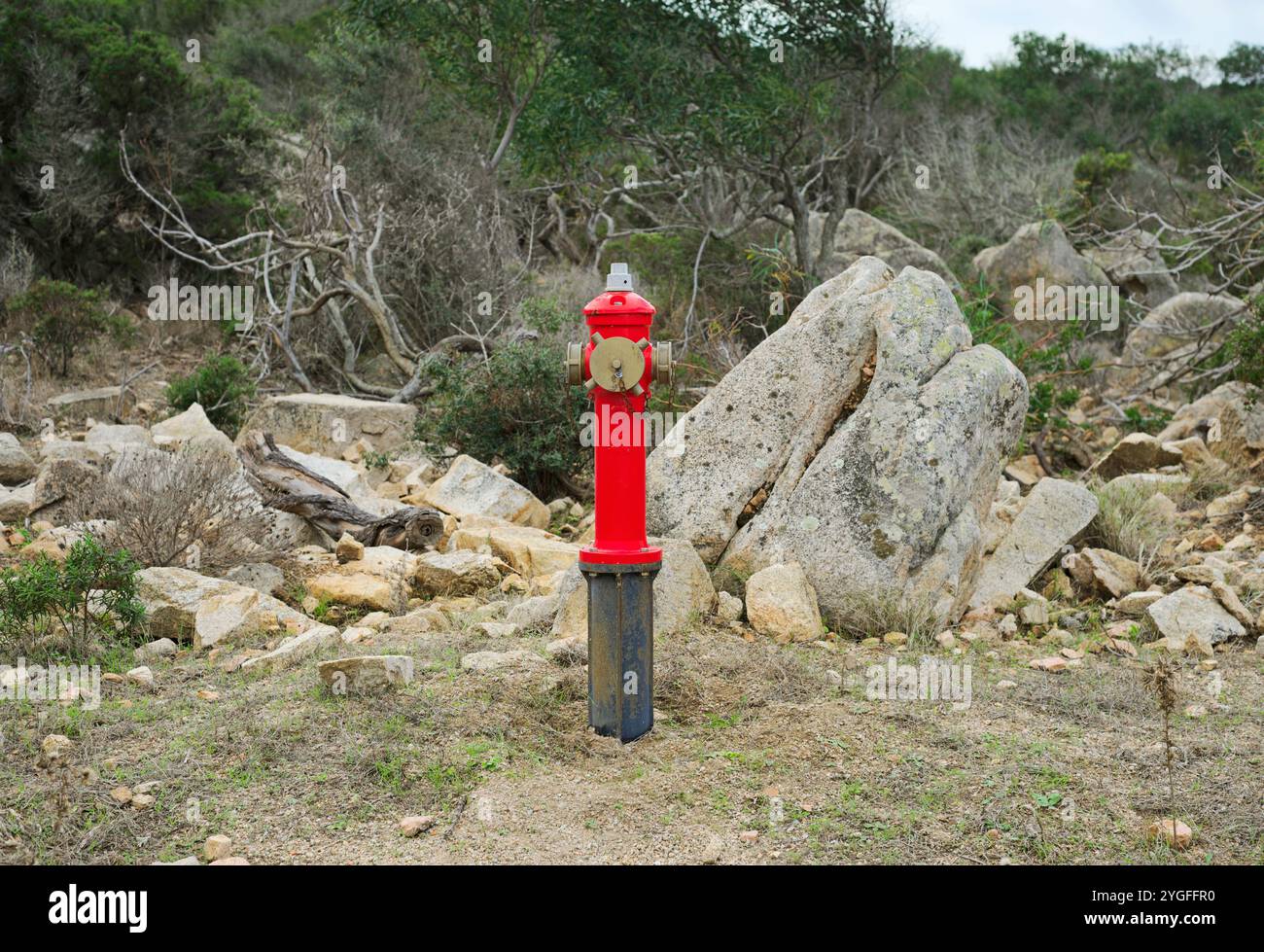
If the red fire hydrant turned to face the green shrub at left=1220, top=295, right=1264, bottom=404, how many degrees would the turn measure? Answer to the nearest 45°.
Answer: approximately 135° to its left

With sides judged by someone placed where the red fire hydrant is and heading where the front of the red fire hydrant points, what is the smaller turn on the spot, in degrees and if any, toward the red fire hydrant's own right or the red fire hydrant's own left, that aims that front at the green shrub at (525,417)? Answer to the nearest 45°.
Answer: approximately 180°

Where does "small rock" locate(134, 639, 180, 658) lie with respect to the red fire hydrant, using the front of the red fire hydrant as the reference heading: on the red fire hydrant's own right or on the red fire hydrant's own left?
on the red fire hydrant's own right

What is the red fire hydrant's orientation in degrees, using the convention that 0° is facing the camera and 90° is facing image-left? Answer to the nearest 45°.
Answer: approximately 0°

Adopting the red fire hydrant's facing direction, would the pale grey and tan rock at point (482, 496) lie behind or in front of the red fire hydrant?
behind

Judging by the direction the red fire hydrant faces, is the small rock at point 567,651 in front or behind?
behind

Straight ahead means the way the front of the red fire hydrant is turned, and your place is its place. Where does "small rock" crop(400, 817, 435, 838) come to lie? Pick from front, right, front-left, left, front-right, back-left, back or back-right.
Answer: front-right

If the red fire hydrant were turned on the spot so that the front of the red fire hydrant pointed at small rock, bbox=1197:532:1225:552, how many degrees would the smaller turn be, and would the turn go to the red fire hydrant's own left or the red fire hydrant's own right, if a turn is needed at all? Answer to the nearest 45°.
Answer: approximately 135° to the red fire hydrant's own left

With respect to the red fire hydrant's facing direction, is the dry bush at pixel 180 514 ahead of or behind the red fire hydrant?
behind
